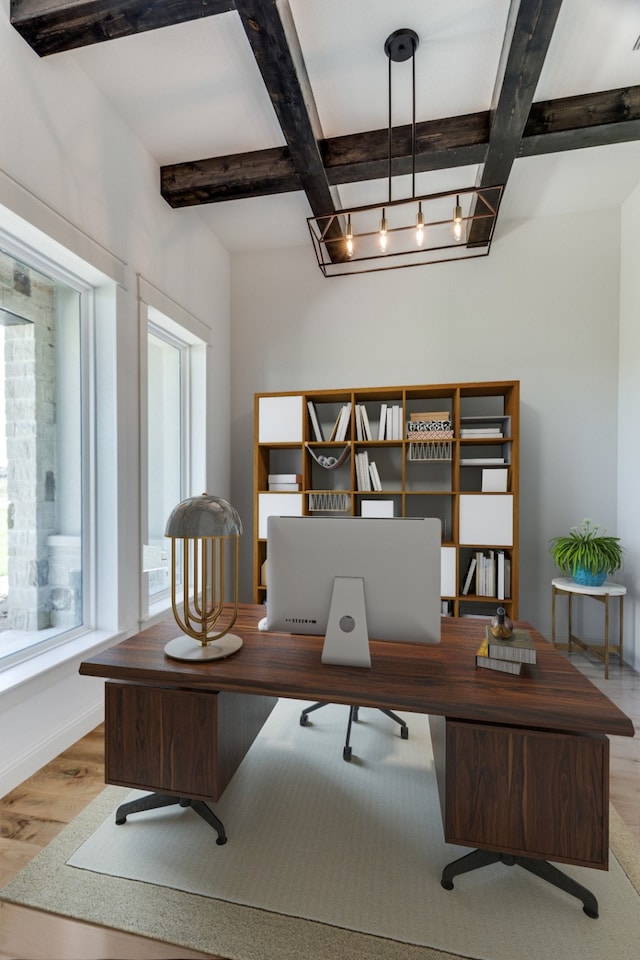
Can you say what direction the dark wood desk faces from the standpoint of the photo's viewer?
facing away from the viewer

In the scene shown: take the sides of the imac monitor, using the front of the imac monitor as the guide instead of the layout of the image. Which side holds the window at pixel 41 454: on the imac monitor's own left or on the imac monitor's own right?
on the imac monitor's own left

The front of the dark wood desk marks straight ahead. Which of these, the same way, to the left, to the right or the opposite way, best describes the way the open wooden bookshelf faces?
the opposite way

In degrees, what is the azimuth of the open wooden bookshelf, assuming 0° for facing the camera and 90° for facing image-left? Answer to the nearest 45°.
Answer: approximately 0°

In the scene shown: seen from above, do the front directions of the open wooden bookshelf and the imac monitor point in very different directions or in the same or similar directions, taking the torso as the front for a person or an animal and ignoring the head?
very different directions

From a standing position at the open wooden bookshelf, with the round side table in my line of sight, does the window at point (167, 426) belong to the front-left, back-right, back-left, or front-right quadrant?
back-right

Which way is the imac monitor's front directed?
away from the camera

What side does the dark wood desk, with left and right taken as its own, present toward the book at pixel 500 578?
front

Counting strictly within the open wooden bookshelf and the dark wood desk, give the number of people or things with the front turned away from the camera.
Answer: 1
